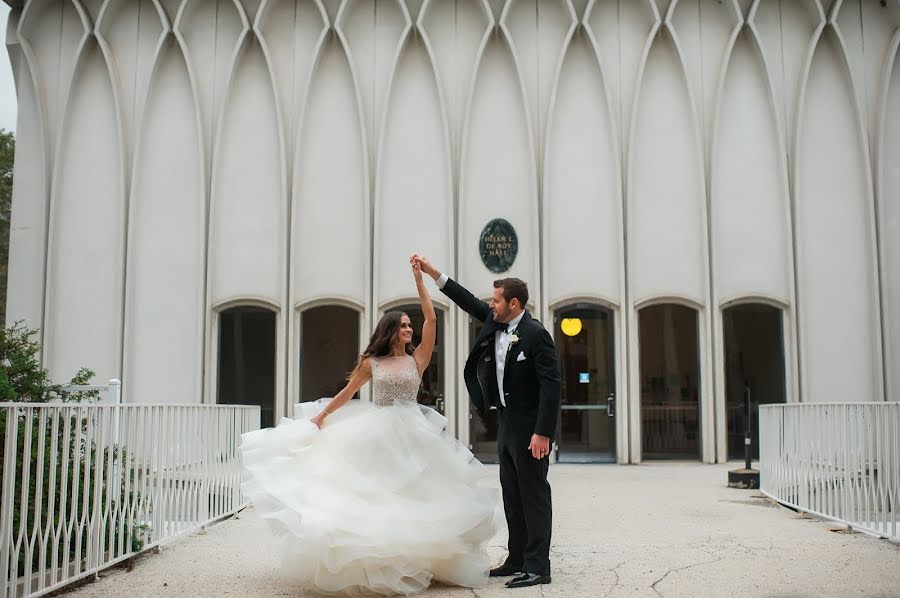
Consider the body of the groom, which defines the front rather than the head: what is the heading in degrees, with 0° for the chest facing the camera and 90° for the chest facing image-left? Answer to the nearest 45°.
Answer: approximately 45°

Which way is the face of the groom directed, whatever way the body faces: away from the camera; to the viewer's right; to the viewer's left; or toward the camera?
to the viewer's left

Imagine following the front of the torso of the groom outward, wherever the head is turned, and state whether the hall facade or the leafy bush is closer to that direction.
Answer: the leafy bush

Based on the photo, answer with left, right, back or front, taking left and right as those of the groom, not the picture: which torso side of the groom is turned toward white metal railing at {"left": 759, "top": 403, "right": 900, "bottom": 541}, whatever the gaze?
back

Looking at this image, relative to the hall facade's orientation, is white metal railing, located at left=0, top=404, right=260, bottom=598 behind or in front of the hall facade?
in front

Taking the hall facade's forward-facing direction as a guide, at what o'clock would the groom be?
The groom is roughly at 12 o'clock from the hall facade.

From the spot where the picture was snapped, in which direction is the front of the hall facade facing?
facing the viewer

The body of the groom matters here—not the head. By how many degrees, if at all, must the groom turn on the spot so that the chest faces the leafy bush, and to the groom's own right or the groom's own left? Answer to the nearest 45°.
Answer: approximately 45° to the groom's own right

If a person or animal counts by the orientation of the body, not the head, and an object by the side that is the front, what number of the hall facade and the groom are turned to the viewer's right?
0

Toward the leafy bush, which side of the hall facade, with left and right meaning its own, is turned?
front

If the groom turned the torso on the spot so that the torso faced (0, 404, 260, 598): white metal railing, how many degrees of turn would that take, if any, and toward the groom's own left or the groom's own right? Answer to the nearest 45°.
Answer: approximately 45° to the groom's own right
